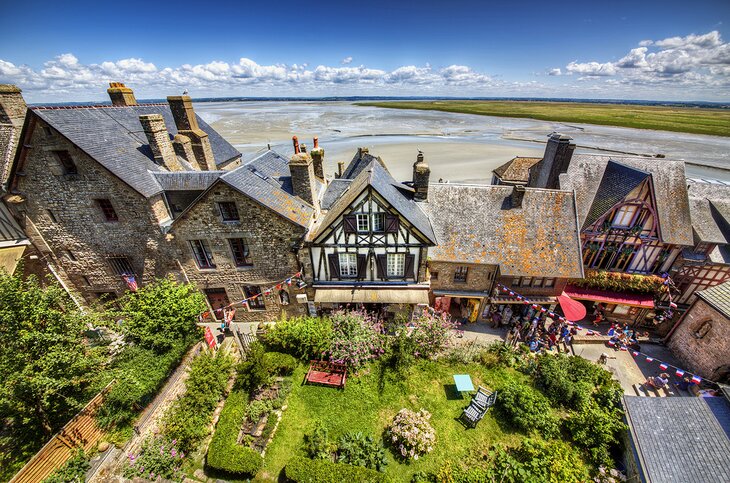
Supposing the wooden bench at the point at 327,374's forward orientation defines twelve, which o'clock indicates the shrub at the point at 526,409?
The shrub is roughly at 10 o'clock from the wooden bench.

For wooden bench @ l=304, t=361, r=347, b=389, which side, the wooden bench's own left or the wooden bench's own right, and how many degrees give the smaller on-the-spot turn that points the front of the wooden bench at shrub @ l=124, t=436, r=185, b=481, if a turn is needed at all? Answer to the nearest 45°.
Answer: approximately 90° to the wooden bench's own right

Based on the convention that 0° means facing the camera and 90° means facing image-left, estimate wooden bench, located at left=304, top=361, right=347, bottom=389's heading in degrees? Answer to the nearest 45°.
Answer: approximately 0°

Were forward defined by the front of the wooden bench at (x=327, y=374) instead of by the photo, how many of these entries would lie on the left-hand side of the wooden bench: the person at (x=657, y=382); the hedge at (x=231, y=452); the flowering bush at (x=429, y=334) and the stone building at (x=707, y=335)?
3

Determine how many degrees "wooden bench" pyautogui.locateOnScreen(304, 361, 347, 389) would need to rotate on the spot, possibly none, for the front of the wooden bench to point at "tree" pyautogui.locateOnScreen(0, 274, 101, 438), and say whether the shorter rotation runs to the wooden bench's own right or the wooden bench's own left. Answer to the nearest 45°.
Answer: approximately 90° to the wooden bench's own right

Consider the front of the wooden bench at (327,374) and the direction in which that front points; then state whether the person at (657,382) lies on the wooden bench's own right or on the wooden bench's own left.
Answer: on the wooden bench's own left

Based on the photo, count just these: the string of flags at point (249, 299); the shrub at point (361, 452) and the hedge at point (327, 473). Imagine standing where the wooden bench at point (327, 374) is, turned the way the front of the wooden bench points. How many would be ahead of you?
2

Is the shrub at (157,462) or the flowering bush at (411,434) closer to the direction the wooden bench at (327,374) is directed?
the flowering bush

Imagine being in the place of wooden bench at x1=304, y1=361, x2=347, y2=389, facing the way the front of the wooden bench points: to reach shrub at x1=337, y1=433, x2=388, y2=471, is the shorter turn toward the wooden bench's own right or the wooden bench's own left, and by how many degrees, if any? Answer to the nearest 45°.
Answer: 0° — it already faces it

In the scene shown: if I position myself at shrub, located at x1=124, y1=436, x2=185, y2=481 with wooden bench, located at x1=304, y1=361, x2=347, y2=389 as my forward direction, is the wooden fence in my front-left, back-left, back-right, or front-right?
back-left

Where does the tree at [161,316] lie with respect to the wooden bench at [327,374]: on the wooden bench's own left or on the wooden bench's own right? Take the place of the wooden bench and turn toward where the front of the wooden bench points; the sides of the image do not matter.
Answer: on the wooden bench's own right

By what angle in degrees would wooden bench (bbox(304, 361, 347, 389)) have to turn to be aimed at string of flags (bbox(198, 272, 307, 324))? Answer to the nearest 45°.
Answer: approximately 135° to its right

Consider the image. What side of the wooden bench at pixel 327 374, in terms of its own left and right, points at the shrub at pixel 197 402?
right
